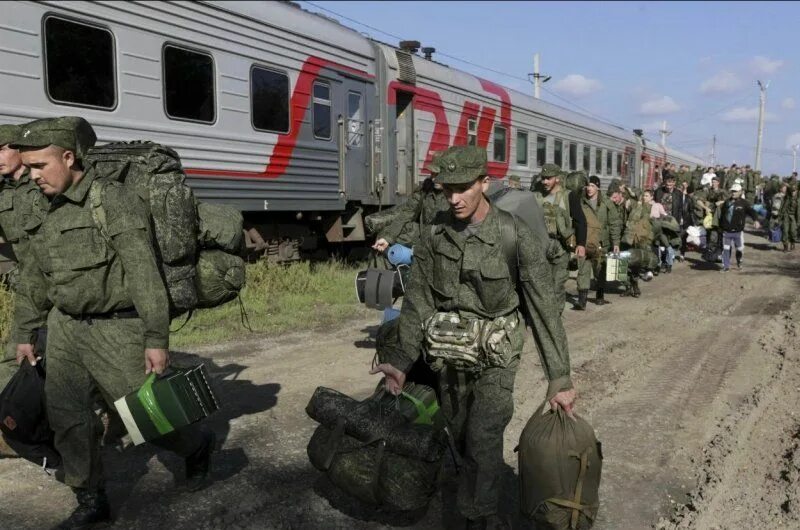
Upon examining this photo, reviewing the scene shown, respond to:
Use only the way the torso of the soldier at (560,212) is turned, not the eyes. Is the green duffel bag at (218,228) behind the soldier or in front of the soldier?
in front

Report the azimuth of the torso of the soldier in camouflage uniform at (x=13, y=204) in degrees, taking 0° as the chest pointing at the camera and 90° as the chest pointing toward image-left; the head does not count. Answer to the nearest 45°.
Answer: approximately 45°

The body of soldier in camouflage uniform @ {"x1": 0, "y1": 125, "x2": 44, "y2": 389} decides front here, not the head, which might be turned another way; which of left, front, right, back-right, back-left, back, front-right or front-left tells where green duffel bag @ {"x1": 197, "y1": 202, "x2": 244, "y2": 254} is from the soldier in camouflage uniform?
left

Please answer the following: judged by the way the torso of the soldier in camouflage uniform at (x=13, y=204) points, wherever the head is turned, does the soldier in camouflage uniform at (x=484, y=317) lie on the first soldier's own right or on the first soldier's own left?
on the first soldier's own left

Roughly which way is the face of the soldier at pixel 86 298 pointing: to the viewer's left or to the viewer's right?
to the viewer's left

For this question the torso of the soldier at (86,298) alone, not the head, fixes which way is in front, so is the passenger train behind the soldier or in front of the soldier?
behind

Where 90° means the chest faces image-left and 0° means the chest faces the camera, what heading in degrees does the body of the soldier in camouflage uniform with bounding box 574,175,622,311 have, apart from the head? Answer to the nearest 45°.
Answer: approximately 45°

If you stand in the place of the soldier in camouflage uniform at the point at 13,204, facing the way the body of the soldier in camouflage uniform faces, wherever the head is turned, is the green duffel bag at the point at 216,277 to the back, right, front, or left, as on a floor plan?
left
